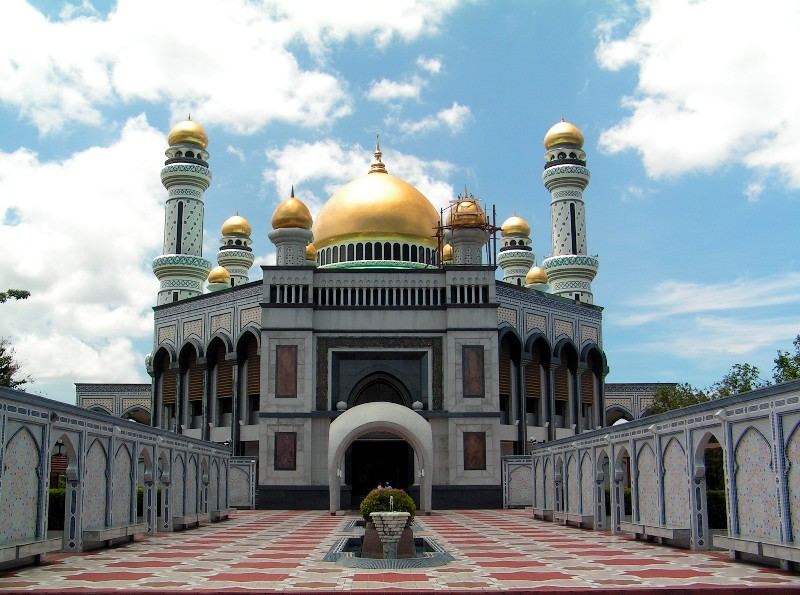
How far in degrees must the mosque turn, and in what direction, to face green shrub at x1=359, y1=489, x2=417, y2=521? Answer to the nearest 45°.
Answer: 0° — it already faces it

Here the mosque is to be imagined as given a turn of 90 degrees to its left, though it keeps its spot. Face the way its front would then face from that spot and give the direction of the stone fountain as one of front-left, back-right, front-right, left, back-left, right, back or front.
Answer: right

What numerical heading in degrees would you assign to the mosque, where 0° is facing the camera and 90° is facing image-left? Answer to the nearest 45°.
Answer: approximately 0°

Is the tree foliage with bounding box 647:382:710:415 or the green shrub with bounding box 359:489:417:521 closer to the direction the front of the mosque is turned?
the green shrub

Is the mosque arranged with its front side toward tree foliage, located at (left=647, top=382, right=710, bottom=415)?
no
